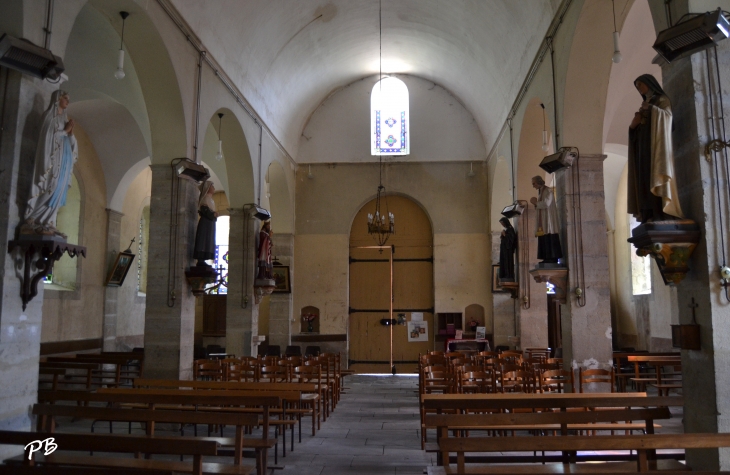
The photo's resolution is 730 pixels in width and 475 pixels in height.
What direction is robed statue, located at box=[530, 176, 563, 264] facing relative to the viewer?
to the viewer's left

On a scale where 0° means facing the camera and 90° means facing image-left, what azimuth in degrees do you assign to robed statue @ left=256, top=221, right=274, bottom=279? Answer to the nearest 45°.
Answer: approximately 270°

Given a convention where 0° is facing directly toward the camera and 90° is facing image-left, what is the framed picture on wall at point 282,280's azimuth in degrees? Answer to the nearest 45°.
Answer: approximately 0°

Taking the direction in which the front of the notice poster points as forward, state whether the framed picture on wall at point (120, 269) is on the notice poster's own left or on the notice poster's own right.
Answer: on the notice poster's own right

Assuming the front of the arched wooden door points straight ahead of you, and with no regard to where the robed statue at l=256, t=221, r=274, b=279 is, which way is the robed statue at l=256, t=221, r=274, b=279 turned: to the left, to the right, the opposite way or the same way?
to the left

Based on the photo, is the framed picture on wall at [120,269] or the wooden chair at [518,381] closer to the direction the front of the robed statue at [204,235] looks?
the wooden chair

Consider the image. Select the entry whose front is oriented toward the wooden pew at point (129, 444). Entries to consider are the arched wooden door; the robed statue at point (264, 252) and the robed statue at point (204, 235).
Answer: the arched wooden door

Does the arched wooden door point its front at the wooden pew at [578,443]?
yes

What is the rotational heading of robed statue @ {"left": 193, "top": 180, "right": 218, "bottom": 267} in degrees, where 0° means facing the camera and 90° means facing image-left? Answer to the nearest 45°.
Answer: approximately 270°
